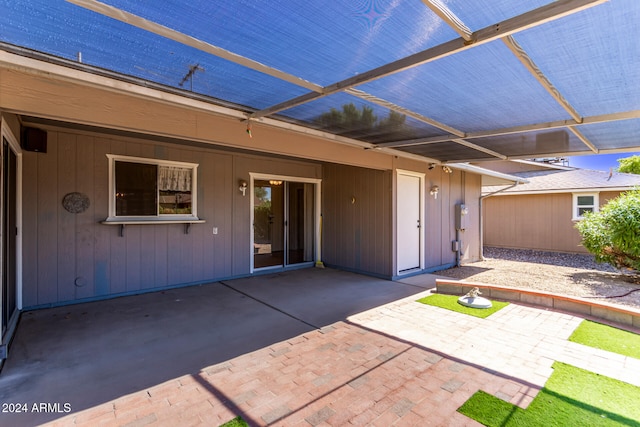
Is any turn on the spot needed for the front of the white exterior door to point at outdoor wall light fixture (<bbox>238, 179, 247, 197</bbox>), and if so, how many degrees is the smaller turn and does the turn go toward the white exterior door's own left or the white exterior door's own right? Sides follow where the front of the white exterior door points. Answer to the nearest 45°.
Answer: approximately 90° to the white exterior door's own right

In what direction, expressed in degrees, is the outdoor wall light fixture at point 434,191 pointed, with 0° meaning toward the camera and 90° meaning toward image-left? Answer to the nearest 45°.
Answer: approximately 315°

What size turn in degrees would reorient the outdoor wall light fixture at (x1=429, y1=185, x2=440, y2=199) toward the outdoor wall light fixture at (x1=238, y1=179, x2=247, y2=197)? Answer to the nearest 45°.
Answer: approximately 90° to its right

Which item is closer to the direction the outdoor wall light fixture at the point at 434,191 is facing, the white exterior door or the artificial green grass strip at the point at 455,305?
the artificial green grass strip

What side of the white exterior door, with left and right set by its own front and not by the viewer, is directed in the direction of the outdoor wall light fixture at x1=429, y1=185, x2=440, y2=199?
left

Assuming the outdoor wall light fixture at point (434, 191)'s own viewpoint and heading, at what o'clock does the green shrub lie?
The green shrub is roughly at 10 o'clock from the outdoor wall light fixture.

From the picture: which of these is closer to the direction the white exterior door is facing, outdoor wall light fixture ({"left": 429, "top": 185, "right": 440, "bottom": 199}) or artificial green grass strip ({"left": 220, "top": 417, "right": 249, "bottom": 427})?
the artificial green grass strip

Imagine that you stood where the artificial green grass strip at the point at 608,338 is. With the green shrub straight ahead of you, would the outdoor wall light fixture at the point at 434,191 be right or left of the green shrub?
left

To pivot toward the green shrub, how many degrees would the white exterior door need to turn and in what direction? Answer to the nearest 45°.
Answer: approximately 45° to its left

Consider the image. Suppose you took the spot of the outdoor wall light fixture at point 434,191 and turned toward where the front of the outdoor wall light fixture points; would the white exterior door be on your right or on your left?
on your right
